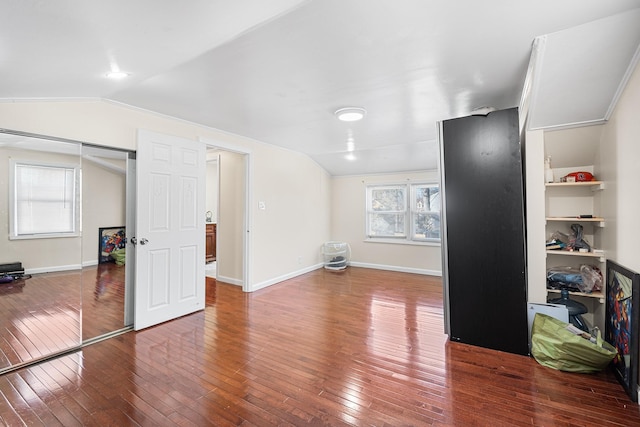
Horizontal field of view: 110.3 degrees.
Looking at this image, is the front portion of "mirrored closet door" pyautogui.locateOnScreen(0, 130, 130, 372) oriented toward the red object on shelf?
yes

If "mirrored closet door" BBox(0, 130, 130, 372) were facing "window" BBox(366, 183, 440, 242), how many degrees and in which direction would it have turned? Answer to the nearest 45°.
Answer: approximately 45° to its left

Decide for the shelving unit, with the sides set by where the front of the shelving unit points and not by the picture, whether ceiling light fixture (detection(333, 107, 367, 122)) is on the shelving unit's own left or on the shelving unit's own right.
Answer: on the shelving unit's own right

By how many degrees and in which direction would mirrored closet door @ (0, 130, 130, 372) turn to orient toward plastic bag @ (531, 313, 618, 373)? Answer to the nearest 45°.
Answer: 0° — it already faces it

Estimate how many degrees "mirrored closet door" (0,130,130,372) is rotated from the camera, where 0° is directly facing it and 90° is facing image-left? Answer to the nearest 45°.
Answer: approximately 315°

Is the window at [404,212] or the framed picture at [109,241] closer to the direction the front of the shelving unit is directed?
the framed picture

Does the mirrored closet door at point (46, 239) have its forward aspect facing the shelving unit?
yes

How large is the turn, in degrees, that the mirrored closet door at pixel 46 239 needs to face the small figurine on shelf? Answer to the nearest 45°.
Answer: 0° — it already faces it
